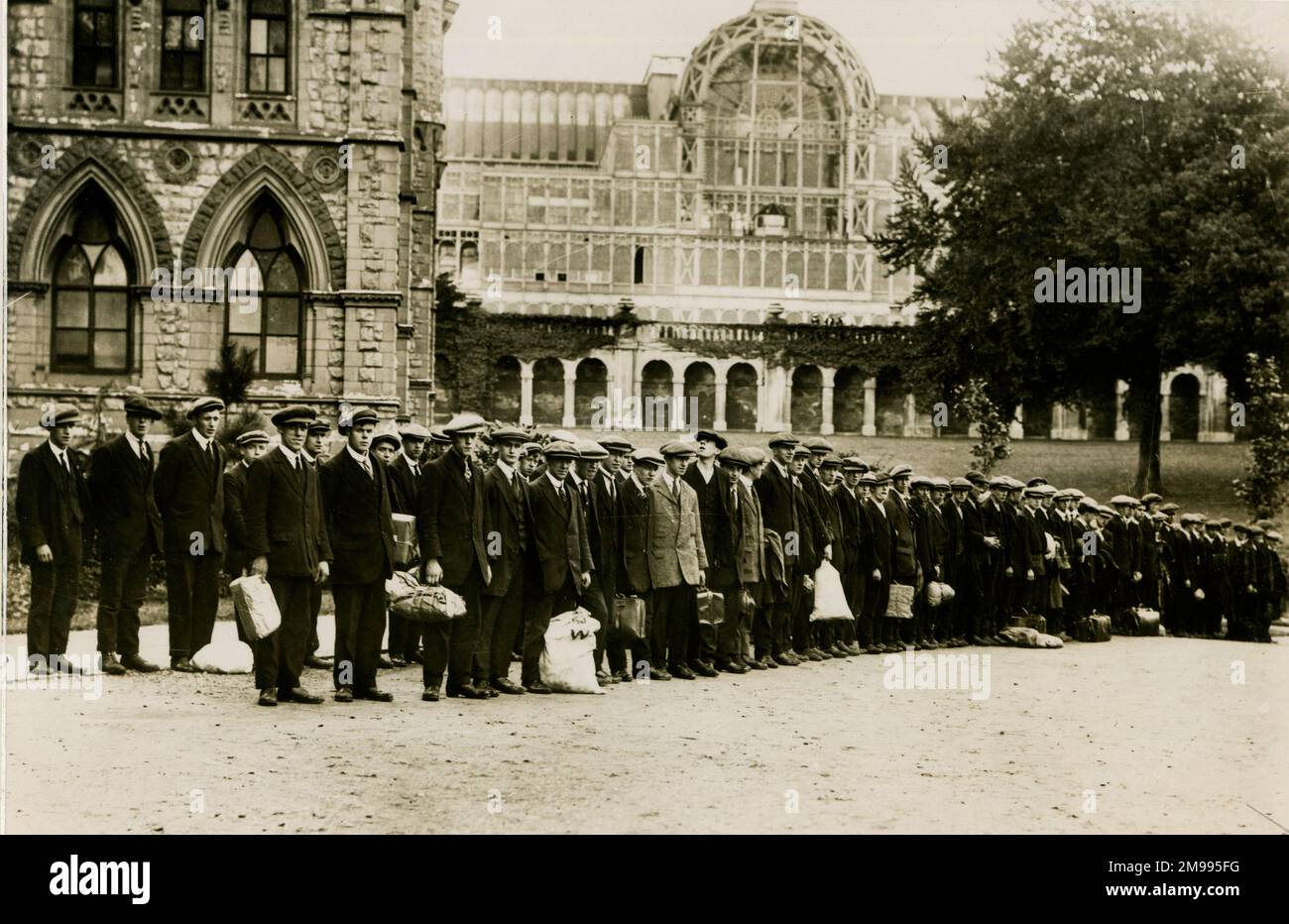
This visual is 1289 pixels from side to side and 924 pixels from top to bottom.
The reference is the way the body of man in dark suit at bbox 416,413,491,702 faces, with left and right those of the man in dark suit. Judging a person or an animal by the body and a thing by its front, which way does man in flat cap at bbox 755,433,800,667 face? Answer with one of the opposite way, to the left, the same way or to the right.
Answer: the same way

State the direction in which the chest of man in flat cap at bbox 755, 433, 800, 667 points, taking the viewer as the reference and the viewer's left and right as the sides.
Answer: facing the viewer and to the right of the viewer

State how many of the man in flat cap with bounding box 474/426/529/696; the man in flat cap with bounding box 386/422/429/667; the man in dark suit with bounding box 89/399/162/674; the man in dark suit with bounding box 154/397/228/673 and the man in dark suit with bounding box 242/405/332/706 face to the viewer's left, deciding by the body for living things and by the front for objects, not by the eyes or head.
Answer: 0

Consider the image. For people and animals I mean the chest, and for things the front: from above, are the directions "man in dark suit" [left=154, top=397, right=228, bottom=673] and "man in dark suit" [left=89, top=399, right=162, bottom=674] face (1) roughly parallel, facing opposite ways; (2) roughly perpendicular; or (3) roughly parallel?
roughly parallel

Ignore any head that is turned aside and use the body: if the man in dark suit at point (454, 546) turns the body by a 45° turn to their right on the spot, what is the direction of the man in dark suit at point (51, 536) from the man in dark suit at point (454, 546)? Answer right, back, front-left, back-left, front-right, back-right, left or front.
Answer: right

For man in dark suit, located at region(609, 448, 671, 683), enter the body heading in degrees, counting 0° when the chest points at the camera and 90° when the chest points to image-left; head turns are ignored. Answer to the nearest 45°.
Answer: approximately 315°

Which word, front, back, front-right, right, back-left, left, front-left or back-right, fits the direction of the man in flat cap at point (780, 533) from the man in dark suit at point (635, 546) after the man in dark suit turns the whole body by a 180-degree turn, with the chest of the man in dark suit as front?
right

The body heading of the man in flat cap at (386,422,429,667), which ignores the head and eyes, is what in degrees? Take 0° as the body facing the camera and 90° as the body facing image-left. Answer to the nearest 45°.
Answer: approximately 315°

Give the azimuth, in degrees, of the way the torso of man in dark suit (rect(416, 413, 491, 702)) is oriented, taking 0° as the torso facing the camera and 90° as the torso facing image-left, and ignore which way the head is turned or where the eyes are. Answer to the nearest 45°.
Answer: approximately 315°

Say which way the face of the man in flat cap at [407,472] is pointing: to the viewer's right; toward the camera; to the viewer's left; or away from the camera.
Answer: toward the camera

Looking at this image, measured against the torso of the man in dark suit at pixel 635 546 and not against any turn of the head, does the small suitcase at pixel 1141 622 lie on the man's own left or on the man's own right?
on the man's own left

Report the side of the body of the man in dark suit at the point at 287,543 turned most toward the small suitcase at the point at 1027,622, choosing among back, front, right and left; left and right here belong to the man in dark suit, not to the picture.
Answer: left

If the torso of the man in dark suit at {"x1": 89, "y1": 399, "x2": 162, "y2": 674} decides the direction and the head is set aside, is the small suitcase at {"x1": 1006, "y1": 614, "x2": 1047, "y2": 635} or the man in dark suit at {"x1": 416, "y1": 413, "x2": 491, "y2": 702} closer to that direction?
the man in dark suit

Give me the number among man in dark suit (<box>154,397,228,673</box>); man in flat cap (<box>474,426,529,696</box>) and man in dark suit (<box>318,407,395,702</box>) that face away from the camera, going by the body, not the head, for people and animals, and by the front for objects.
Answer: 0

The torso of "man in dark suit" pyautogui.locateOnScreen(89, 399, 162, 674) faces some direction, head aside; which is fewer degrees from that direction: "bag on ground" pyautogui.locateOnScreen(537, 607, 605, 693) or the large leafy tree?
the bag on ground

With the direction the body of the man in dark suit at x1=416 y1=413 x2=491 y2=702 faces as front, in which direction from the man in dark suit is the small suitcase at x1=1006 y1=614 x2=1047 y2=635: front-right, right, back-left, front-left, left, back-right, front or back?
left

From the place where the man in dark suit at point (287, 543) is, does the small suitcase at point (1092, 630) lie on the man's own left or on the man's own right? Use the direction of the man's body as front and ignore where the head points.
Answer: on the man's own left

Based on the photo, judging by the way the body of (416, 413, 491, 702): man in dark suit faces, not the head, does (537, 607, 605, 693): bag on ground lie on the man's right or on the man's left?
on the man's left

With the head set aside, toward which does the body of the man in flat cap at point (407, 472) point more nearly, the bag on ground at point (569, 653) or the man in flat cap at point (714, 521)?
the bag on ground
